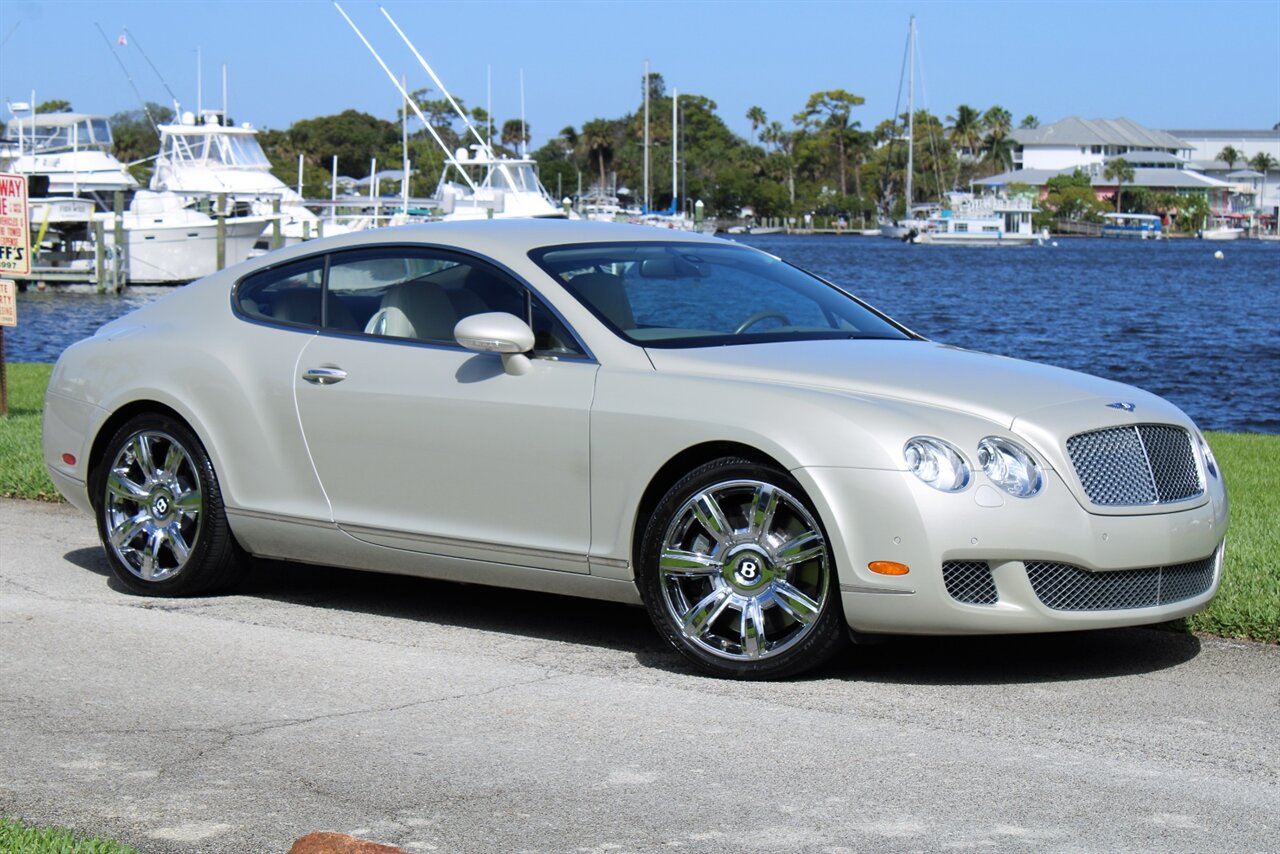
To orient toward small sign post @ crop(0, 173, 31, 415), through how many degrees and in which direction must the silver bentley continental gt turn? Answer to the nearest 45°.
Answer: approximately 180°

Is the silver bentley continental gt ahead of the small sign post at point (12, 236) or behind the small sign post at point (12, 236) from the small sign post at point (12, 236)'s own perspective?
ahead

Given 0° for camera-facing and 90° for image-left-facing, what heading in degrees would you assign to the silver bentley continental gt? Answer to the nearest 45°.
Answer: approximately 315°

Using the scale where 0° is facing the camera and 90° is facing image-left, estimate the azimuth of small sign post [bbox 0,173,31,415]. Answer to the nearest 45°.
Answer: approximately 0°
